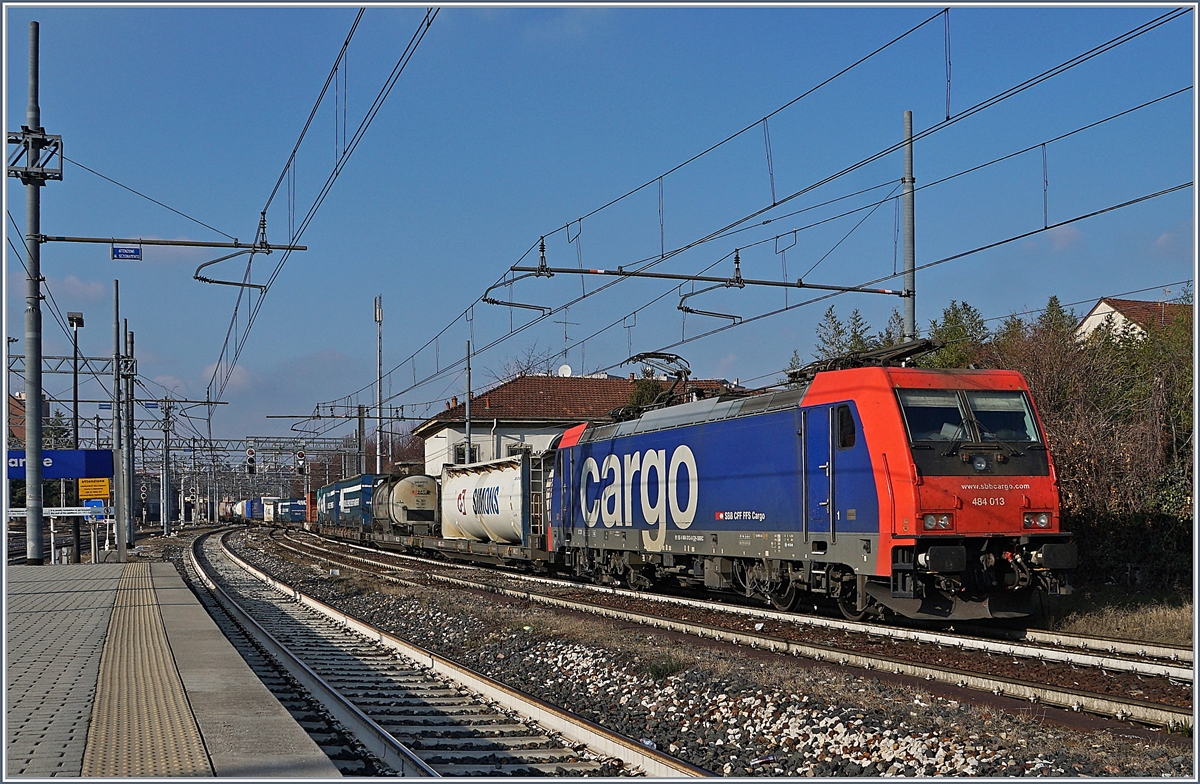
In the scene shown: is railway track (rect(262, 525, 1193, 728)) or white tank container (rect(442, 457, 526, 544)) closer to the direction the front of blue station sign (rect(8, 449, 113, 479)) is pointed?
the railway track

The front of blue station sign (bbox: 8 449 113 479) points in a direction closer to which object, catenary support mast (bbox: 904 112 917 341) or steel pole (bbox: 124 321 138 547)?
the catenary support mast

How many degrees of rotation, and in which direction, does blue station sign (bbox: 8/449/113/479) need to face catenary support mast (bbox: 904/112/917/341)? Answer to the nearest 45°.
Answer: approximately 45° to its left

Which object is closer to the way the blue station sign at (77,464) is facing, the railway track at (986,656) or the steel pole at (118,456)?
the railway track

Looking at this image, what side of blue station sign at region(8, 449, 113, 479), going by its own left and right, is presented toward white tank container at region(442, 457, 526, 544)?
left

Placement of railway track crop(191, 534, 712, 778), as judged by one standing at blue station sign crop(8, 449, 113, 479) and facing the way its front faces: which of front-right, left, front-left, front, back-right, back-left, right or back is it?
front

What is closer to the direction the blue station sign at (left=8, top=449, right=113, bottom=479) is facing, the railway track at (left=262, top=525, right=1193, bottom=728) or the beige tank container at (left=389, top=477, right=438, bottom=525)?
the railway track
